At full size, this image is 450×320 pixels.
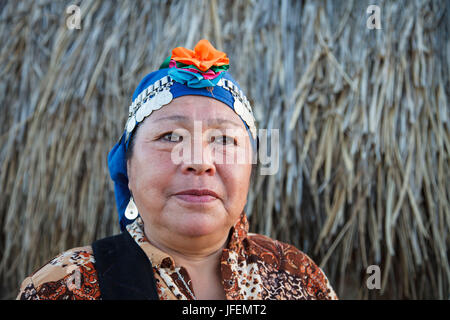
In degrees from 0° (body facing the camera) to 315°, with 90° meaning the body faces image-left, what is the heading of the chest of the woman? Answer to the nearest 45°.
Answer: approximately 0°
